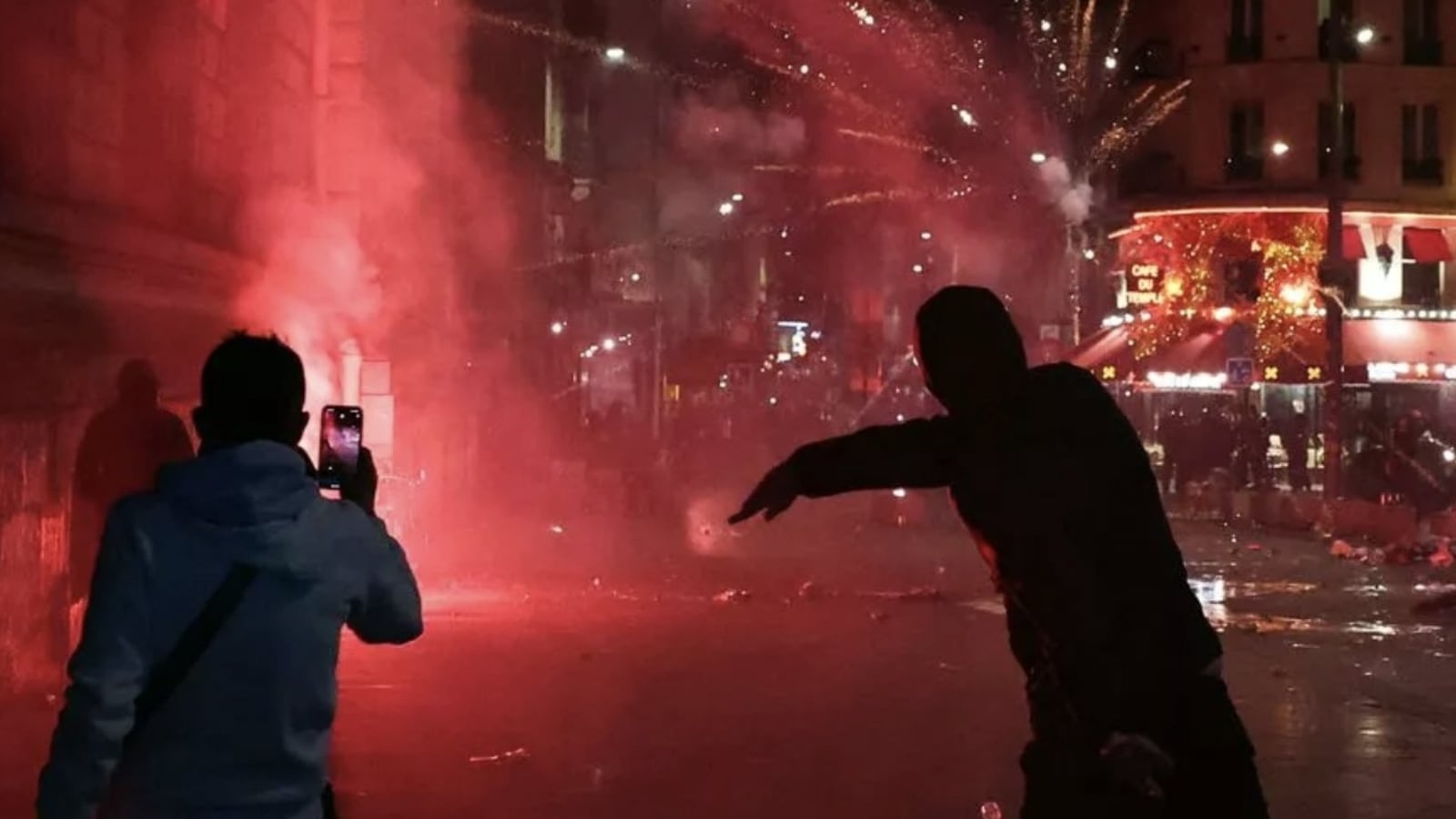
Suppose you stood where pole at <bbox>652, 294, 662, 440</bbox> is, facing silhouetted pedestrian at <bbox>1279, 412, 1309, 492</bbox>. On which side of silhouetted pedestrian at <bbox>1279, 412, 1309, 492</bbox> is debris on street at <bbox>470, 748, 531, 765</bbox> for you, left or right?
right

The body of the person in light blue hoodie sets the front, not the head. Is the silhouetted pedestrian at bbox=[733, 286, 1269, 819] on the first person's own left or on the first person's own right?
on the first person's own right

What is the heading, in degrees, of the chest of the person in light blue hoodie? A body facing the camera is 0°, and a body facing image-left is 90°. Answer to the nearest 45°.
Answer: approximately 180°

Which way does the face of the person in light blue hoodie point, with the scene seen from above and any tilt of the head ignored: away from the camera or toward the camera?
away from the camera

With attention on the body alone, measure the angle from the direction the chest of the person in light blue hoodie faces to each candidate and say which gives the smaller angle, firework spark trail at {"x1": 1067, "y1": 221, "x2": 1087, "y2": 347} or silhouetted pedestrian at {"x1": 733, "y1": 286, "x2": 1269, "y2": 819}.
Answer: the firework spark trail

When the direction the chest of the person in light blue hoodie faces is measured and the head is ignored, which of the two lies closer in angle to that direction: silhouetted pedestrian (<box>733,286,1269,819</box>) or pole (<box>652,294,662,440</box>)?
the pole
